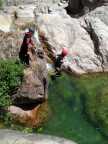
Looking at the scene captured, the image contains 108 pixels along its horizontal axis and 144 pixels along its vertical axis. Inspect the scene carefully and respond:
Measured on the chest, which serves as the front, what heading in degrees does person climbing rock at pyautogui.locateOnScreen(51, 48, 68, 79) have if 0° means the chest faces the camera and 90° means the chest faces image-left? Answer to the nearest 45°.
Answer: approximately 225°

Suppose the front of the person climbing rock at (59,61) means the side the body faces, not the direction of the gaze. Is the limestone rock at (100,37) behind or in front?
in front

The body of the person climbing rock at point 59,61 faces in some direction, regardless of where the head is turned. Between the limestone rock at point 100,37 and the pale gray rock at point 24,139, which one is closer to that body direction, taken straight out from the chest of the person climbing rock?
the limestone rock
